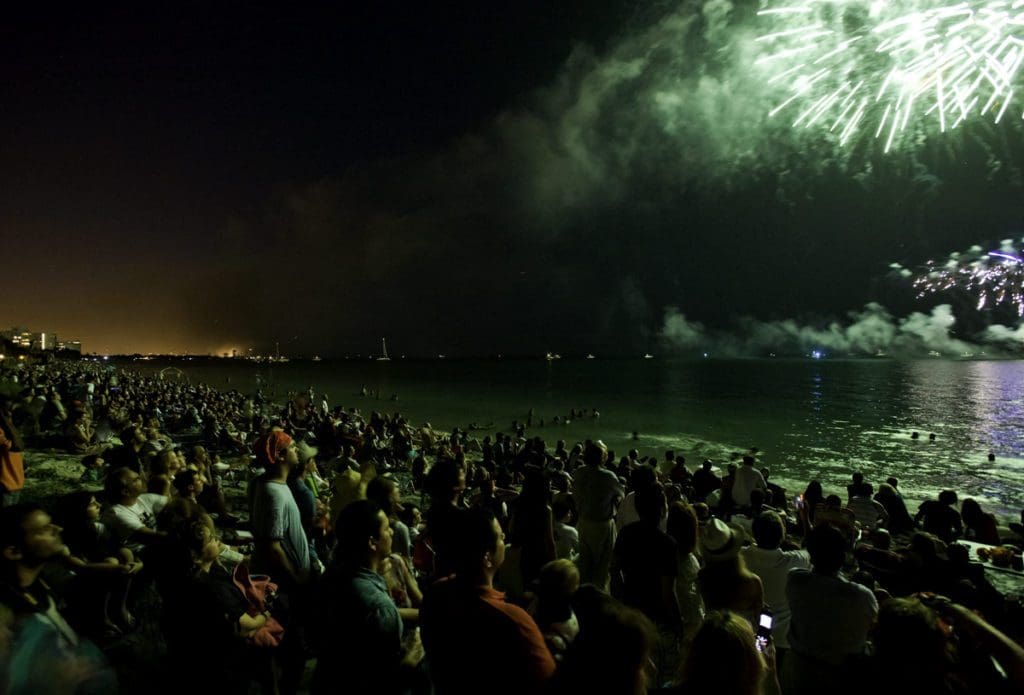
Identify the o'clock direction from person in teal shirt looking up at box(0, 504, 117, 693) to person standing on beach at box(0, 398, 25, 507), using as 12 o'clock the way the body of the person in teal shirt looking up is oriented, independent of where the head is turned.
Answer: The person standing on beach is roughly at 9 o'clock from the person in teal shirt looking up.

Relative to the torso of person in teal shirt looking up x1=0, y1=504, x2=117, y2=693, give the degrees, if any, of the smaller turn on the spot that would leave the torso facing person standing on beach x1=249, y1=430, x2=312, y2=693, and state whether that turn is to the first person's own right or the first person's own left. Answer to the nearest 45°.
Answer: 0° — they already face them

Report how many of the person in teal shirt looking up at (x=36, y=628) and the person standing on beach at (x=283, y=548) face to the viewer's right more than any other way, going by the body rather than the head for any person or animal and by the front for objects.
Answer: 2

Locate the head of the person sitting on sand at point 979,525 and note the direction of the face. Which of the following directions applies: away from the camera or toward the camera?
away from the camera

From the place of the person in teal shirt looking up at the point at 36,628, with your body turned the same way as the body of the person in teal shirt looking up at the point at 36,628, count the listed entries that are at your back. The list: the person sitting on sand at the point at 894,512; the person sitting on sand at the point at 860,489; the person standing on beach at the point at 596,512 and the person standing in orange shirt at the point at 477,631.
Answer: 0

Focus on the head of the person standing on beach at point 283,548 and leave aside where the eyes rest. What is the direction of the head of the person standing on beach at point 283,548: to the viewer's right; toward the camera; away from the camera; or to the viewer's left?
to the viewer's right

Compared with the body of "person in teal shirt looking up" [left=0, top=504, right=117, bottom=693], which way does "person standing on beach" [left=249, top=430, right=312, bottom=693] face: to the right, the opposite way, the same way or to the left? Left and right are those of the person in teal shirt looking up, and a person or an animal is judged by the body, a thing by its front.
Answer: the same way

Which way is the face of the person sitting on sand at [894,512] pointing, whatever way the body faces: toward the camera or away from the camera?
away from the camera

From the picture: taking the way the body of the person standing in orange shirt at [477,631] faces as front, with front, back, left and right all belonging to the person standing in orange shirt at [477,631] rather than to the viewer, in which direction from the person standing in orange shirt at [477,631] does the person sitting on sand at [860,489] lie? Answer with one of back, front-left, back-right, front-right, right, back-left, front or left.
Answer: front

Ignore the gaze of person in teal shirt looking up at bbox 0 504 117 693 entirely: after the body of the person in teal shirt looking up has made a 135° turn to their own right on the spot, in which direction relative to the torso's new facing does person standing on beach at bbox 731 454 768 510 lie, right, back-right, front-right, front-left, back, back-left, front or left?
back-left

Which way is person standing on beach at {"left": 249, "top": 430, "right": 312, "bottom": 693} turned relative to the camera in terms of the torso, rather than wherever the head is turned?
to the viewer's right

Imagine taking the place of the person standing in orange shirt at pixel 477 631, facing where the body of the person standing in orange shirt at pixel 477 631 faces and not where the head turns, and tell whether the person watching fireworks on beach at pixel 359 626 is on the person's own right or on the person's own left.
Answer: on the person's own left

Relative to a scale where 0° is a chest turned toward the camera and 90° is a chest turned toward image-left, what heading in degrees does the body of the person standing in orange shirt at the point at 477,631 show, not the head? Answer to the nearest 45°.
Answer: approximately 225°

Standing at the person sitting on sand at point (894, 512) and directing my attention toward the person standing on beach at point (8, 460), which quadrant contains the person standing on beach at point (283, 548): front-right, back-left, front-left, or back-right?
front-left

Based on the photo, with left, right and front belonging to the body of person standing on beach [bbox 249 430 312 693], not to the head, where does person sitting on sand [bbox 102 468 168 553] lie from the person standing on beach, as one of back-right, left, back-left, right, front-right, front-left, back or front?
back-left

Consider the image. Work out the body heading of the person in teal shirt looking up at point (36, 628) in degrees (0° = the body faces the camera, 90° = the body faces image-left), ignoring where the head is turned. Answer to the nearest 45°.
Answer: approximately 270°

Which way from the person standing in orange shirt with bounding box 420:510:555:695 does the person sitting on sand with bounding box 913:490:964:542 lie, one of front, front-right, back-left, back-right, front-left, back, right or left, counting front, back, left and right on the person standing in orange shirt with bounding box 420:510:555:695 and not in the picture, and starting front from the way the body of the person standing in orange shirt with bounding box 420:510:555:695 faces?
front

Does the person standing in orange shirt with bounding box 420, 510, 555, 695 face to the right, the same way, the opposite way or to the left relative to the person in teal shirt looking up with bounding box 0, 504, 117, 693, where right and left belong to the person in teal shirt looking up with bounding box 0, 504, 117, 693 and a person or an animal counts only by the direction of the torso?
the same way

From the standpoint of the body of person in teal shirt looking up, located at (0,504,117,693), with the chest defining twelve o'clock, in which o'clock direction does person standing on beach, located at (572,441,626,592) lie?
The person standing on beach is roughly at 12 o'clock from the person in teal shirt looking up.
